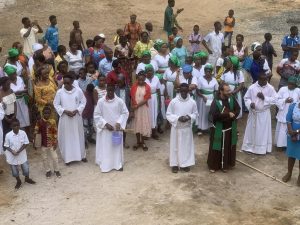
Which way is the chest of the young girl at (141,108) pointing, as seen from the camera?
toward the camera

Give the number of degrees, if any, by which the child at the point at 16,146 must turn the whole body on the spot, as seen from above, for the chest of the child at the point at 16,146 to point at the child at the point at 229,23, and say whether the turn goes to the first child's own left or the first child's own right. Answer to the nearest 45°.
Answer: approximately 135° to the first child's own left

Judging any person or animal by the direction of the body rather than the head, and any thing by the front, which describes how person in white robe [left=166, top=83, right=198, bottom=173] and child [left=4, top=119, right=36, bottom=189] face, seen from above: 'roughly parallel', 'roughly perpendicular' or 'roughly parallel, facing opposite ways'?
roughly parallel

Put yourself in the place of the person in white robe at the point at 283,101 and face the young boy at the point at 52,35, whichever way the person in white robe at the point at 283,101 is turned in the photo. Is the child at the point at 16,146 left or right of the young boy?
left

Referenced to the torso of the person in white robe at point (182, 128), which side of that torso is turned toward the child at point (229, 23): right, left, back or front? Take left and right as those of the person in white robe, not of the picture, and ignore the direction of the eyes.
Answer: back

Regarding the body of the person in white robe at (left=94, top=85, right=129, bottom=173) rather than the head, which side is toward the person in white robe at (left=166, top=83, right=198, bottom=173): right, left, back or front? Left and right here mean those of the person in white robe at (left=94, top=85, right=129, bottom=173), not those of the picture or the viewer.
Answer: left

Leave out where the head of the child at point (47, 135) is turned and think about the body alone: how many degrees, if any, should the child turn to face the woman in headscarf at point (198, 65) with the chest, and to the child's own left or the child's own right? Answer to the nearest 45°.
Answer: approximately 135° to the child's own left

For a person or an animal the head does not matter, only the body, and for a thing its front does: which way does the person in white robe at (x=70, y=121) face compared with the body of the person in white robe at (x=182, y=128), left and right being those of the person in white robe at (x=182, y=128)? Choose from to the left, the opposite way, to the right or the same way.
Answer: the same way

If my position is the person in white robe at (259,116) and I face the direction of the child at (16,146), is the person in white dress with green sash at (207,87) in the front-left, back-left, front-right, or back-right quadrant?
front-right

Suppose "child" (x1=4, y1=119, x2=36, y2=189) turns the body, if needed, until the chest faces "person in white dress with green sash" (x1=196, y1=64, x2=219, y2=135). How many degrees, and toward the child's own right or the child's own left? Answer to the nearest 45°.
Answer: approximately 90° to the child's own left

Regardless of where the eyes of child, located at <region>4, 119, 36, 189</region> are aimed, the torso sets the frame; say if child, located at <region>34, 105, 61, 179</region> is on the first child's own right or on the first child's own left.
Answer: on the first child's own left

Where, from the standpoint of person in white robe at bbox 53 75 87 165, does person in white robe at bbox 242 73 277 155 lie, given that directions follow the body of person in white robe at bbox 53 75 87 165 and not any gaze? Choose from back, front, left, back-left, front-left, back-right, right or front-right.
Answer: left

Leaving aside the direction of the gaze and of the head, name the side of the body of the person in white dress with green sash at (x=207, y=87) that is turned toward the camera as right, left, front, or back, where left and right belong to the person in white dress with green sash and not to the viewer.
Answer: front

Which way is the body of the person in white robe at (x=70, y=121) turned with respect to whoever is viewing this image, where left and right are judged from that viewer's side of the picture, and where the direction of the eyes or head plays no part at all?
facing the viewer

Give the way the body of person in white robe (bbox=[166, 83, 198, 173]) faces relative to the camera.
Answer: toward the camera
